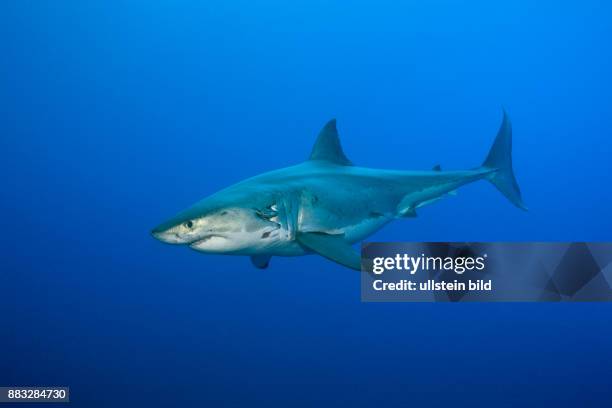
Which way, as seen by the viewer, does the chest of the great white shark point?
to the viewer's left
